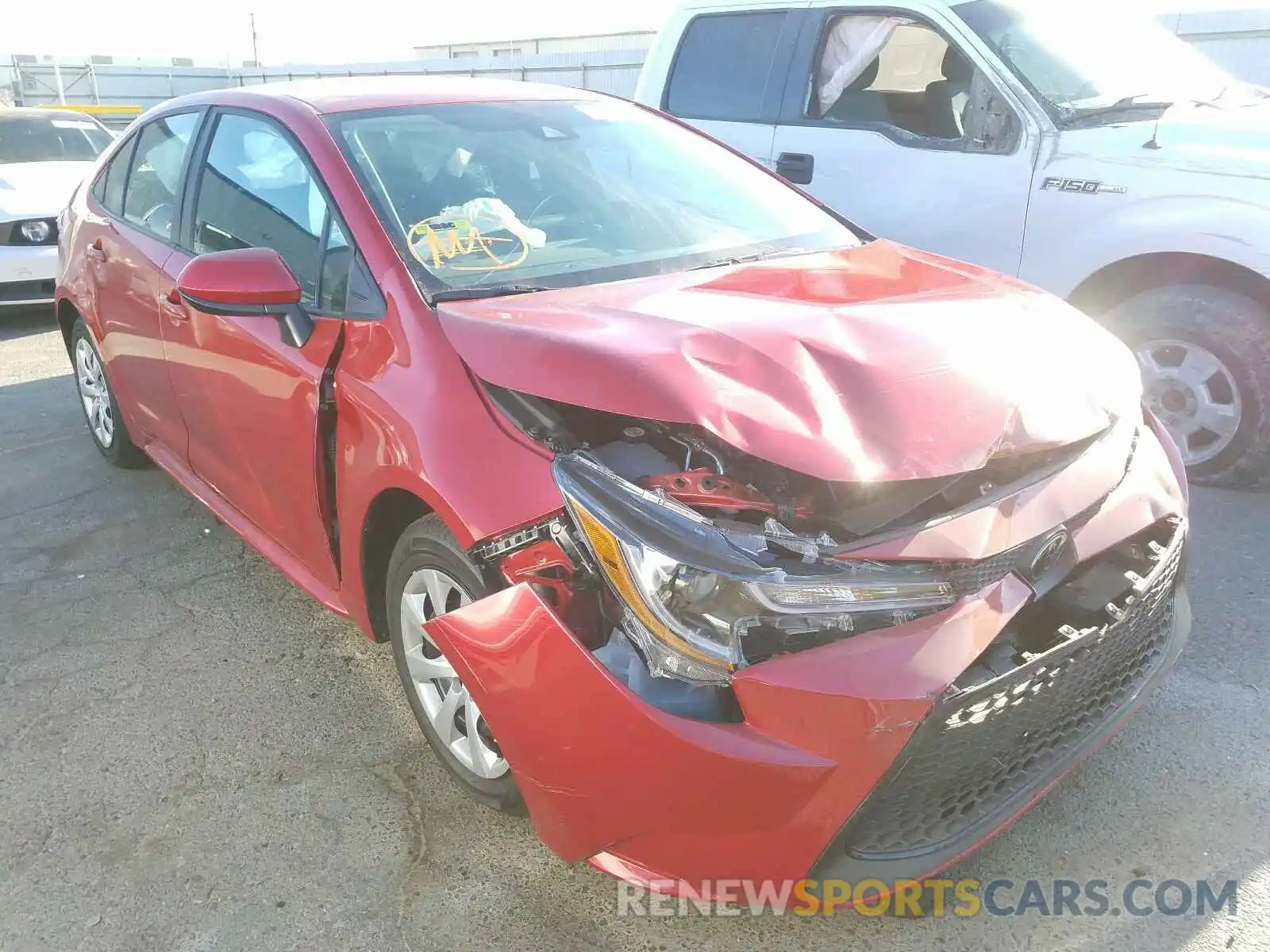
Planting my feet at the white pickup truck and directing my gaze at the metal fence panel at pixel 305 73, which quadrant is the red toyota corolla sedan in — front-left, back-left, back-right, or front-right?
back-left

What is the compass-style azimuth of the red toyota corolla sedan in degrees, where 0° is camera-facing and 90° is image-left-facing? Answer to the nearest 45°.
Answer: approximately 315°

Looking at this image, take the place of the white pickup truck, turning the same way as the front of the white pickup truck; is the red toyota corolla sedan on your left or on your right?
on your right

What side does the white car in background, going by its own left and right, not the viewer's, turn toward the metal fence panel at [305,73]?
back

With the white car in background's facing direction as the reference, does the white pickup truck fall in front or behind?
in front

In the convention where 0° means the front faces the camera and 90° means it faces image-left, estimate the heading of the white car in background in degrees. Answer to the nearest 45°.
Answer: approximately 0°

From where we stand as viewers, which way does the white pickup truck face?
facing the viewer and to the right of the viewer

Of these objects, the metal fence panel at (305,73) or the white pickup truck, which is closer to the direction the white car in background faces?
the white pickup truck

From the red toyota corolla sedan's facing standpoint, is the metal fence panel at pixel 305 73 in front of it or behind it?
behind

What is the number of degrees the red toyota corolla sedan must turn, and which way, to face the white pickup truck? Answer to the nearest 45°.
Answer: approximately 90° to its left
